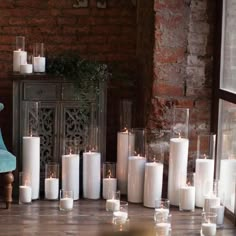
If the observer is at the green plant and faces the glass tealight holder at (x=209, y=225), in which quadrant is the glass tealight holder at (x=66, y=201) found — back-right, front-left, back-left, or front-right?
front-right

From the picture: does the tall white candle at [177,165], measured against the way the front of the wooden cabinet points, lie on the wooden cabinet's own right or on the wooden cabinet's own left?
on the wooden cabinet's own left

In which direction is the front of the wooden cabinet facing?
toward the camera

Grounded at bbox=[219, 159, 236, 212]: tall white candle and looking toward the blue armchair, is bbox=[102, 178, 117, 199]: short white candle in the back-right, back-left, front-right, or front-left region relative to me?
front-right
